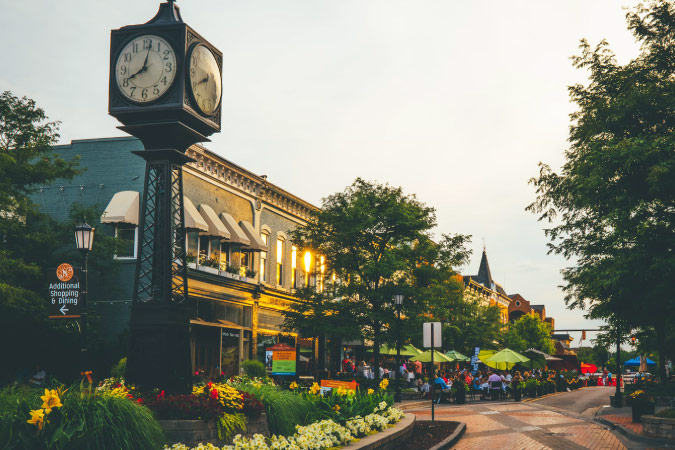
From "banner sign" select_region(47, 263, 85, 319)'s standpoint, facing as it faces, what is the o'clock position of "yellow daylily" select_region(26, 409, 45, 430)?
The yellow daylily is roughly at 12 o'clock from the banner sign.

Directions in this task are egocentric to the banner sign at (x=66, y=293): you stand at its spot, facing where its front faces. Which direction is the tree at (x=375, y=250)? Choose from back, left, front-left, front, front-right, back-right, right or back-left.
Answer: back-left

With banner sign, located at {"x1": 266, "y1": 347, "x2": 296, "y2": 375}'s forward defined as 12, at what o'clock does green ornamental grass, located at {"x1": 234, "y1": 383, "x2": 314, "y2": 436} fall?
The green ornamental grass is roughly at 12 o'clock from the banner sign.

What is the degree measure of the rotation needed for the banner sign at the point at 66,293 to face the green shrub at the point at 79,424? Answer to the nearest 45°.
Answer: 0° — it already faces it

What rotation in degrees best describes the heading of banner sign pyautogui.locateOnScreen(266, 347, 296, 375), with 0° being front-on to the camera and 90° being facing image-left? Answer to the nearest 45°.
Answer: approximately 0°

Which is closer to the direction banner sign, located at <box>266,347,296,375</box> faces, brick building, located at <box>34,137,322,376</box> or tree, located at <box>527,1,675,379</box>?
the tree

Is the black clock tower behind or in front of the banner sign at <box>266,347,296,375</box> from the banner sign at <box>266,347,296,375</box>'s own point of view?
in front

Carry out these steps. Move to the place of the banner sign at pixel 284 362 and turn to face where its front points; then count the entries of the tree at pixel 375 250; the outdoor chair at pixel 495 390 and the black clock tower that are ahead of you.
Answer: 1

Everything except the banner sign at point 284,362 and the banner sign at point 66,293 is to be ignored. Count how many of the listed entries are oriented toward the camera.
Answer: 2
